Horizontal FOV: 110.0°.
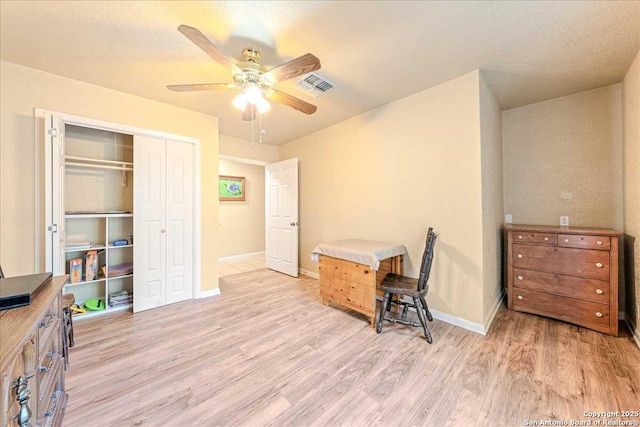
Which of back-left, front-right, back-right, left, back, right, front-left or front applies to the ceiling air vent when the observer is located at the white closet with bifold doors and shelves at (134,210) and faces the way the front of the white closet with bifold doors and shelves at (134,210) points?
front

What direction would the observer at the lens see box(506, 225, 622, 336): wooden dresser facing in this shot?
facing the viewer and to the left of the viewer

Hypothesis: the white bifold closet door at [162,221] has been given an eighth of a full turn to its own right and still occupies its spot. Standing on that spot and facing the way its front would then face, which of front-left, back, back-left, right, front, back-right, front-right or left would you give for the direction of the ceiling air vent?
front-left

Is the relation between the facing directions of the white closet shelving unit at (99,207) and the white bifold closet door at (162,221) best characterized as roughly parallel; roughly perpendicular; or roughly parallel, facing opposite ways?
roughly parallel

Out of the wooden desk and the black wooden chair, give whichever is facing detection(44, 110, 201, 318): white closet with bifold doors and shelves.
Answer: the black wooden chair

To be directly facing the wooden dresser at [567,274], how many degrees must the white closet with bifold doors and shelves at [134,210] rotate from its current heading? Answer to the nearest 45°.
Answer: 0° — it already faces it

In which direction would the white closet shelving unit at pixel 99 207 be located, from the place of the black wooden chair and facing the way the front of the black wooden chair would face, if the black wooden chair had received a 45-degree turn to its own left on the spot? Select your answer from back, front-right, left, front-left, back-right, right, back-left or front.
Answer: front-right

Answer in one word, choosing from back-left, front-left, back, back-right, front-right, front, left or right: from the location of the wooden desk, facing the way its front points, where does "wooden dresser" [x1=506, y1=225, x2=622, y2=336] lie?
front-left

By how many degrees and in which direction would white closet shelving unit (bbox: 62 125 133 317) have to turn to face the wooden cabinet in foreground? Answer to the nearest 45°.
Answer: approximately 45° to its right

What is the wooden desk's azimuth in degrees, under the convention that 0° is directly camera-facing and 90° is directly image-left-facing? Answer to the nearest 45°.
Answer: approximately 315°

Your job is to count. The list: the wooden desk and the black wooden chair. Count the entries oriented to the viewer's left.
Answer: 1

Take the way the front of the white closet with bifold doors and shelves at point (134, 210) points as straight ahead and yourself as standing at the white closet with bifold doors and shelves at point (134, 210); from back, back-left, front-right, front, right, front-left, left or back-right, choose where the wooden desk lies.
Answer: front

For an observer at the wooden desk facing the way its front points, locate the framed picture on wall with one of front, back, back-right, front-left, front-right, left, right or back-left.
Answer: back

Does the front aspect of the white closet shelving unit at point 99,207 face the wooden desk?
yes

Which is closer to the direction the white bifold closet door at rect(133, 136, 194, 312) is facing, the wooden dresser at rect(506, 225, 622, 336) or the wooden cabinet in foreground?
the wooden dresser
